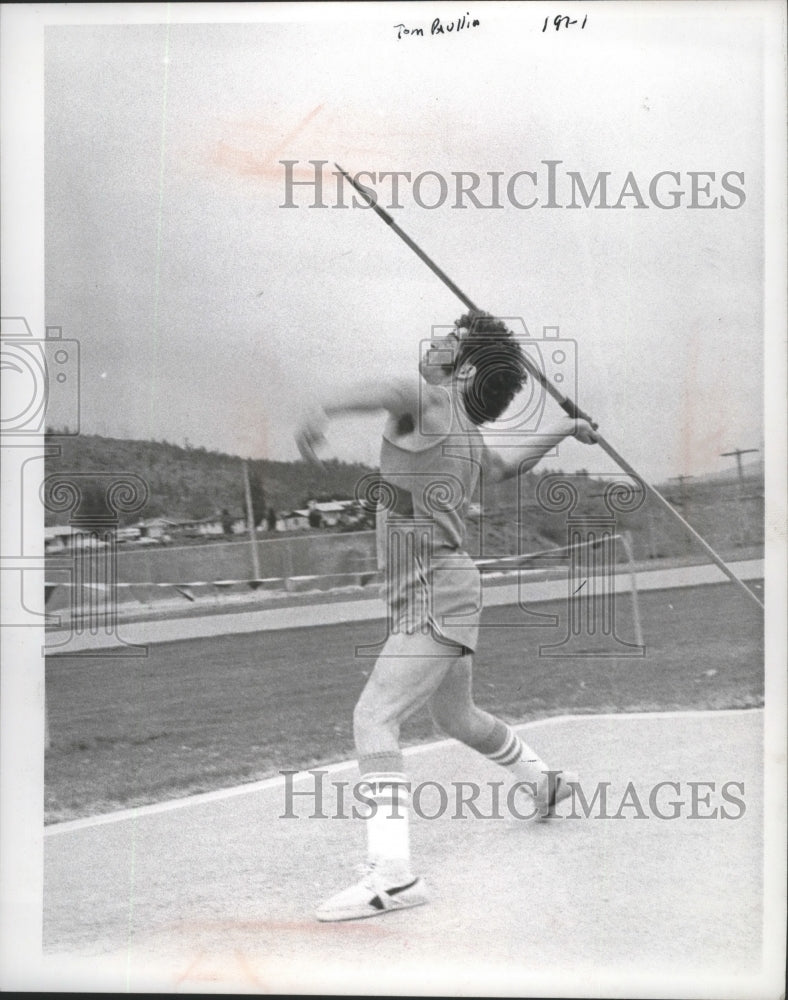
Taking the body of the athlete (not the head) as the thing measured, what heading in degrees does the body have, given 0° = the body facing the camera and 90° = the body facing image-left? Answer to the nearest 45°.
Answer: approximately 90°

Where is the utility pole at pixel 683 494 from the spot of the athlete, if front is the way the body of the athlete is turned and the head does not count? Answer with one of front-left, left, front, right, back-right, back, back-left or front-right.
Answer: right

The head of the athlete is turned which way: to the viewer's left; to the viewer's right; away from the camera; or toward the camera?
to the viewer's left
